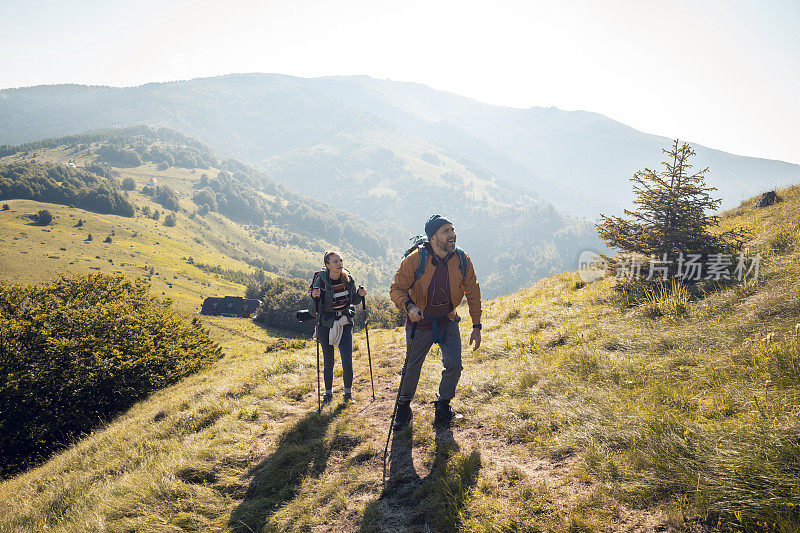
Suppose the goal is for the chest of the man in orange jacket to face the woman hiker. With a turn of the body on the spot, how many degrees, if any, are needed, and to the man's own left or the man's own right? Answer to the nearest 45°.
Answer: approximately 135° to the man's own right

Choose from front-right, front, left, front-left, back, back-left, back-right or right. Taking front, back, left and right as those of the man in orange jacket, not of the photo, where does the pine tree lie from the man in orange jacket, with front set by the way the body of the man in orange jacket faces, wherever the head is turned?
back-left

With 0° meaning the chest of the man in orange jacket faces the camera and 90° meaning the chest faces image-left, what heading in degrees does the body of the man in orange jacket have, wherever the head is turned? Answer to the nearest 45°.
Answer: approximately 0°
